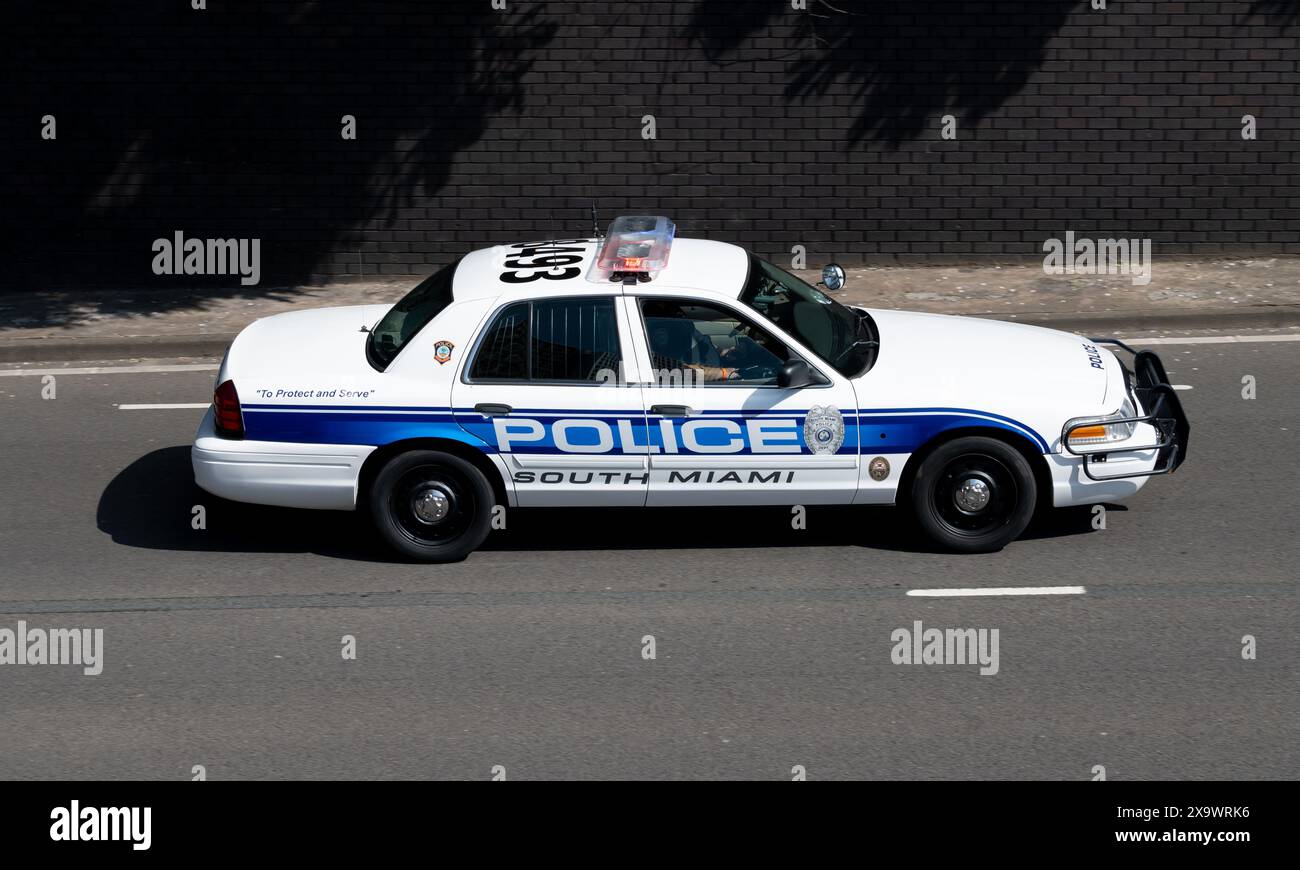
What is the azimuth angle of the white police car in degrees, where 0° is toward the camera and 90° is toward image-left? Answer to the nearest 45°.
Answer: approximately 270°
